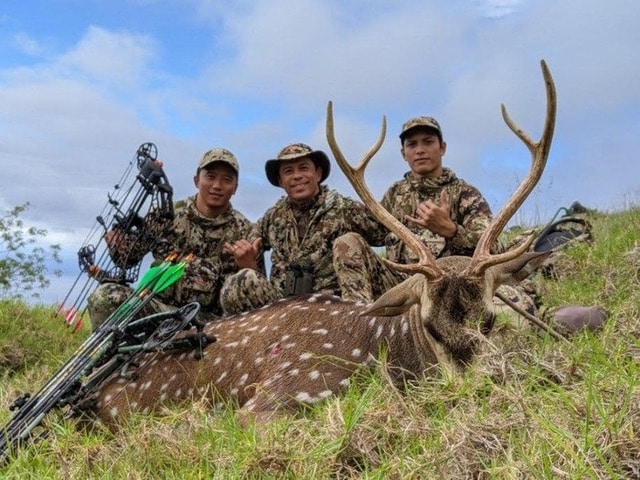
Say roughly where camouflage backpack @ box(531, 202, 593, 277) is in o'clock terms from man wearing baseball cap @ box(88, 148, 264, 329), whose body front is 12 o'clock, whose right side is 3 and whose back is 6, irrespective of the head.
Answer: The camouflage backpack is roughly at 9 o'clock from the man wearing baseball cap.

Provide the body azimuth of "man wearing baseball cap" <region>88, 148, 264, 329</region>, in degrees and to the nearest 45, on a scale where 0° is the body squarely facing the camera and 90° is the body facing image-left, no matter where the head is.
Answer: approximately 0°

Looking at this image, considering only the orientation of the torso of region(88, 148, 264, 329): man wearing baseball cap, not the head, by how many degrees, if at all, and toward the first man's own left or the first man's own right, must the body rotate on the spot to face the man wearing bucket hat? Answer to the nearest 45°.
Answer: approximately 45° to the first man's own left

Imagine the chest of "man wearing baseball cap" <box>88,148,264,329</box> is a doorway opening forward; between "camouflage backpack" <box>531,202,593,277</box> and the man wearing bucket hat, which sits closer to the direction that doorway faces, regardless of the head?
the man wearing bucket hat

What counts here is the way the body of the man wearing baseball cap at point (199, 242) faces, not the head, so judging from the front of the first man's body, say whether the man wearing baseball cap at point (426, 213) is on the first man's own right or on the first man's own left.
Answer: on the first man's own left

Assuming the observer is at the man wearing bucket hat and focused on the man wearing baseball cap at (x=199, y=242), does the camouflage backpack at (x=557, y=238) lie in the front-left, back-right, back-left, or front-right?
back-right

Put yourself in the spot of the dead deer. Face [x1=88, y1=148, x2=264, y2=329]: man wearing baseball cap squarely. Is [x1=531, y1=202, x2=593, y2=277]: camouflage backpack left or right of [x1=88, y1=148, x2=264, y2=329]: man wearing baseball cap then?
right
